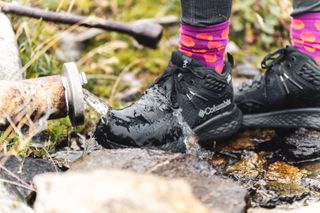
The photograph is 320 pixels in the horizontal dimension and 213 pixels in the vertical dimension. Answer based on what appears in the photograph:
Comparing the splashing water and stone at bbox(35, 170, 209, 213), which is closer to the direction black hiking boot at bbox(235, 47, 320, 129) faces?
the splashing water

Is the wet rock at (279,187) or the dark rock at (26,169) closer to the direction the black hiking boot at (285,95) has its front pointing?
the dark rock

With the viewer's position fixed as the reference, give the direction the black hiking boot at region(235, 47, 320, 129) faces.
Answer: facing to the left of the viewer

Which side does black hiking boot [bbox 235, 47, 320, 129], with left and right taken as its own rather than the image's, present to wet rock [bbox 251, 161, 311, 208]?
left

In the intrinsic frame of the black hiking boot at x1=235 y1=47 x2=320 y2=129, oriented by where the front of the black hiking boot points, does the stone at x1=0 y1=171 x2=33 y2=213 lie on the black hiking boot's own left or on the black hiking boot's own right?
on the black hiking boot's own left

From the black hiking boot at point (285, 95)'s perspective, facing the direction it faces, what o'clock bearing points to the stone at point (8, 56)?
The stone is roughly at 12 o'clock from the black hiking boot.

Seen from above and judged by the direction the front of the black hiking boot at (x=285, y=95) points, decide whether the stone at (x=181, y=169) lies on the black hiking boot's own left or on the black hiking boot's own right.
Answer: on the black hiking boot's own left

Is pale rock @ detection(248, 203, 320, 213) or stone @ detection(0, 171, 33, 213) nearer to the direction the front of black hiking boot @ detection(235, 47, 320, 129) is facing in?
the stone

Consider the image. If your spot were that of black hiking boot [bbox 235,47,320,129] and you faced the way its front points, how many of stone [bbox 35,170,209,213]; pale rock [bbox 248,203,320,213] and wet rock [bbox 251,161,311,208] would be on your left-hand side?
3
